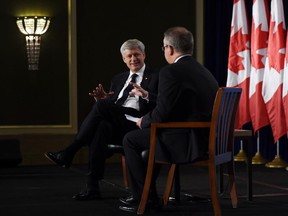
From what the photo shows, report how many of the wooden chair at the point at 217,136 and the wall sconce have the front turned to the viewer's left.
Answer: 1

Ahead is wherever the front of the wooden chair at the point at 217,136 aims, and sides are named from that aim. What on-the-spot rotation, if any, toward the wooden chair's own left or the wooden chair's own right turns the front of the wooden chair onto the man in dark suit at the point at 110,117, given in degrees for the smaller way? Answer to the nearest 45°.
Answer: approximately 45° to the wooden chair's own right

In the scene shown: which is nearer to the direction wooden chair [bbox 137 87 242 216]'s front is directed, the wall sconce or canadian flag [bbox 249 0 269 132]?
the wall sconce

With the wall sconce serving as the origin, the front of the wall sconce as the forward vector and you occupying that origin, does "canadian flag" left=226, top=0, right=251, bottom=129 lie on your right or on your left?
on your left

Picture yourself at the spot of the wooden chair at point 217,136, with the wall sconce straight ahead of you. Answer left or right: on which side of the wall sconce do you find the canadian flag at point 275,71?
right

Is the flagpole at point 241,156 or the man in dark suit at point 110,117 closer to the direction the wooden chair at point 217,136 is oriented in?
the man in dark suit

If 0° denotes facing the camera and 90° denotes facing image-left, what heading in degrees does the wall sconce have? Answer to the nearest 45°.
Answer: approximately 0°

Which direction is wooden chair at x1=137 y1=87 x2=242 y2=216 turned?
to the viewer's left

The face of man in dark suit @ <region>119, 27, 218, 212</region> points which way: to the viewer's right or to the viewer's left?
to the viewer's left

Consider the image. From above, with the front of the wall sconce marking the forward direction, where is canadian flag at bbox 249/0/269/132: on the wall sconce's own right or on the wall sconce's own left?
on the wall sconce's own left
